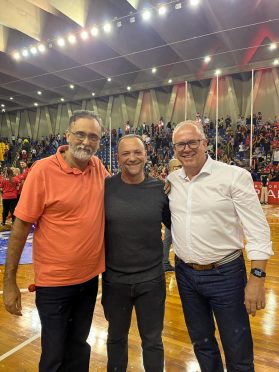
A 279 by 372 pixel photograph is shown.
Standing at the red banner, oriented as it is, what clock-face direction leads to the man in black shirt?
The man in black shirt is roughly at 12 o'clock from the red banner.

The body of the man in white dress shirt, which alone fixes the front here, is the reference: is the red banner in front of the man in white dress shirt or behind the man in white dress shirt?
behind

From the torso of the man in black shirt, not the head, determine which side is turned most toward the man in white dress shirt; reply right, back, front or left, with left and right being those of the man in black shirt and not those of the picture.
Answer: left

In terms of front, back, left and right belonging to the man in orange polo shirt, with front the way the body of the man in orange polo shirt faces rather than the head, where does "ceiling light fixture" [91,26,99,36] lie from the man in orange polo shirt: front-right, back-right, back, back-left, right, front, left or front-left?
back-left

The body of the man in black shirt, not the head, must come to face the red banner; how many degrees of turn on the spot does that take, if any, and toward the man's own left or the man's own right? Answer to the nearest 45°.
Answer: approximately 135° to the man's own left

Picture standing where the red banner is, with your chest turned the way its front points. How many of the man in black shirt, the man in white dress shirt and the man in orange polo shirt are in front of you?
3

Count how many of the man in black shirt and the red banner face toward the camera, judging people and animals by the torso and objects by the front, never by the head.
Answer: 2

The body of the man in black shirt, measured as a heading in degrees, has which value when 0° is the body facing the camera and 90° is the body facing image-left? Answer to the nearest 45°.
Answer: approximately 0°

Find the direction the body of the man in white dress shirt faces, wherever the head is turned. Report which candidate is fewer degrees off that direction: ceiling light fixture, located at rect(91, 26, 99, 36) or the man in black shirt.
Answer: the man in black shirt

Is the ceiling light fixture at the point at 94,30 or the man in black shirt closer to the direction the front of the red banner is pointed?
the man in black shirt

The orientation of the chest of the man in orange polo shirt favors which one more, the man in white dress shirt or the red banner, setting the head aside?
the man in white dress shirt

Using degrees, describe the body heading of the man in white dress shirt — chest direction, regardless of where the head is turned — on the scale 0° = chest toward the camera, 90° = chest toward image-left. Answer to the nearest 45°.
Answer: approximately 45°

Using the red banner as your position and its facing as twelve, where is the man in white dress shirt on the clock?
The man in white dress shirt is roughly at 12 o'clock from the red banner.

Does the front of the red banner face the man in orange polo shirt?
yes
